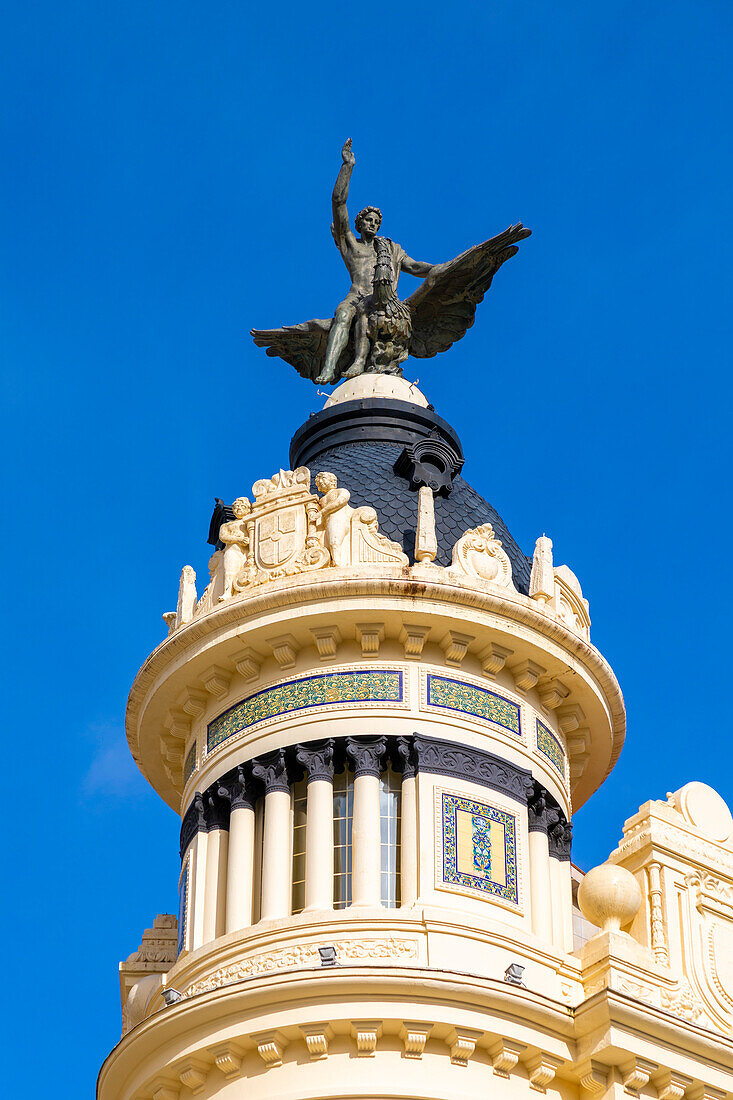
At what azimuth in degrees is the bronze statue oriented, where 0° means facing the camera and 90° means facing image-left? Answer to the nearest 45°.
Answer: approximately 0°
